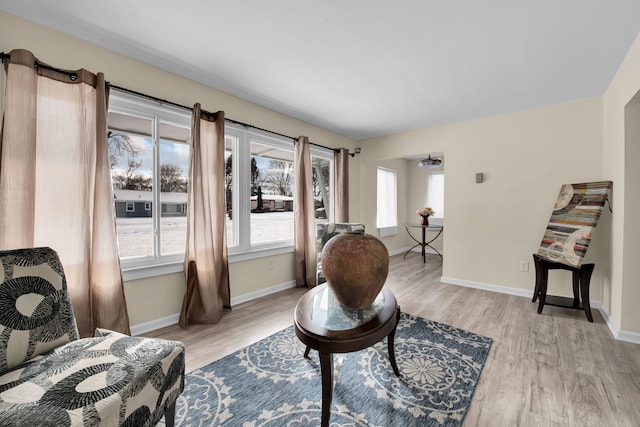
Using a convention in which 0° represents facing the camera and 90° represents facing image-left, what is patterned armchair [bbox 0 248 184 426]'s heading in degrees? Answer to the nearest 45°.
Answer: approximately 315°

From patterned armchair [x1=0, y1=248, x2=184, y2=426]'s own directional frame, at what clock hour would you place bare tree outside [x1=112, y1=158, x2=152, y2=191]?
The bare tree outside is roughly at 8 o'clock from the patterned armchair.

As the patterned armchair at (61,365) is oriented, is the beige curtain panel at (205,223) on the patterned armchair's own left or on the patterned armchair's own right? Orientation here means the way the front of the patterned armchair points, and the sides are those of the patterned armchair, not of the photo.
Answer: on the patterned armchair's own left

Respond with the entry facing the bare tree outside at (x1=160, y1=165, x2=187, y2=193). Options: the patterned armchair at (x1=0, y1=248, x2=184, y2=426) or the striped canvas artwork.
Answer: the striped canvas artwork

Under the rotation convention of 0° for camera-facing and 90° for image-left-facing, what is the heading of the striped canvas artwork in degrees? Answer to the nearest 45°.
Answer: approximately 45°

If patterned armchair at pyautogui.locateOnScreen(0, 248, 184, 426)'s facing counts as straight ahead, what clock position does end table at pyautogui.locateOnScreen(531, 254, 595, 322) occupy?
The end table is roughly at 11 o'clock from the patterned armchair.

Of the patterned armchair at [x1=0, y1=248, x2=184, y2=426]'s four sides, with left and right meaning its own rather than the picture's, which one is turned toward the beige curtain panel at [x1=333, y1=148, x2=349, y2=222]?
left

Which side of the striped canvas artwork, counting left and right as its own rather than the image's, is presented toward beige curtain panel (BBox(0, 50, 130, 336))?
front

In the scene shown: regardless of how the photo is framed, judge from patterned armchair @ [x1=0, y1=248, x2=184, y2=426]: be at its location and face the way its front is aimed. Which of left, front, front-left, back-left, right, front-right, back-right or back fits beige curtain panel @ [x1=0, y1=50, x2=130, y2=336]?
back-left

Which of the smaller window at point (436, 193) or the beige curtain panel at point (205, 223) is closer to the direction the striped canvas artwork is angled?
the beige curtain panel

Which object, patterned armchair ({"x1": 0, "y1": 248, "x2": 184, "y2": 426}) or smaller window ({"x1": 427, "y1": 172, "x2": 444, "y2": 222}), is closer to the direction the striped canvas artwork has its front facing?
the patterned armchair

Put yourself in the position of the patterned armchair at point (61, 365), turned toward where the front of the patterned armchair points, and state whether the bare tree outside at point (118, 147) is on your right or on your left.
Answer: on your left

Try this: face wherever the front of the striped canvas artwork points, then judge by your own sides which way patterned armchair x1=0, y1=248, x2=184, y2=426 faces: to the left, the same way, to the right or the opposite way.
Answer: the opposite way

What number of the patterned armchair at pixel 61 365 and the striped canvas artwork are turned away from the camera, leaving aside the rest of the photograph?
0

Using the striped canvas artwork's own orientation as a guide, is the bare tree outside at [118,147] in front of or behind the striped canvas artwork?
in front

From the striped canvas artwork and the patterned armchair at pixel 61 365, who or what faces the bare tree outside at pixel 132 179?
the striped canvas artwork

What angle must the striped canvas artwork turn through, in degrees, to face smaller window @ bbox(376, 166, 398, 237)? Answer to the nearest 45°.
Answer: approximately 90° to its right
